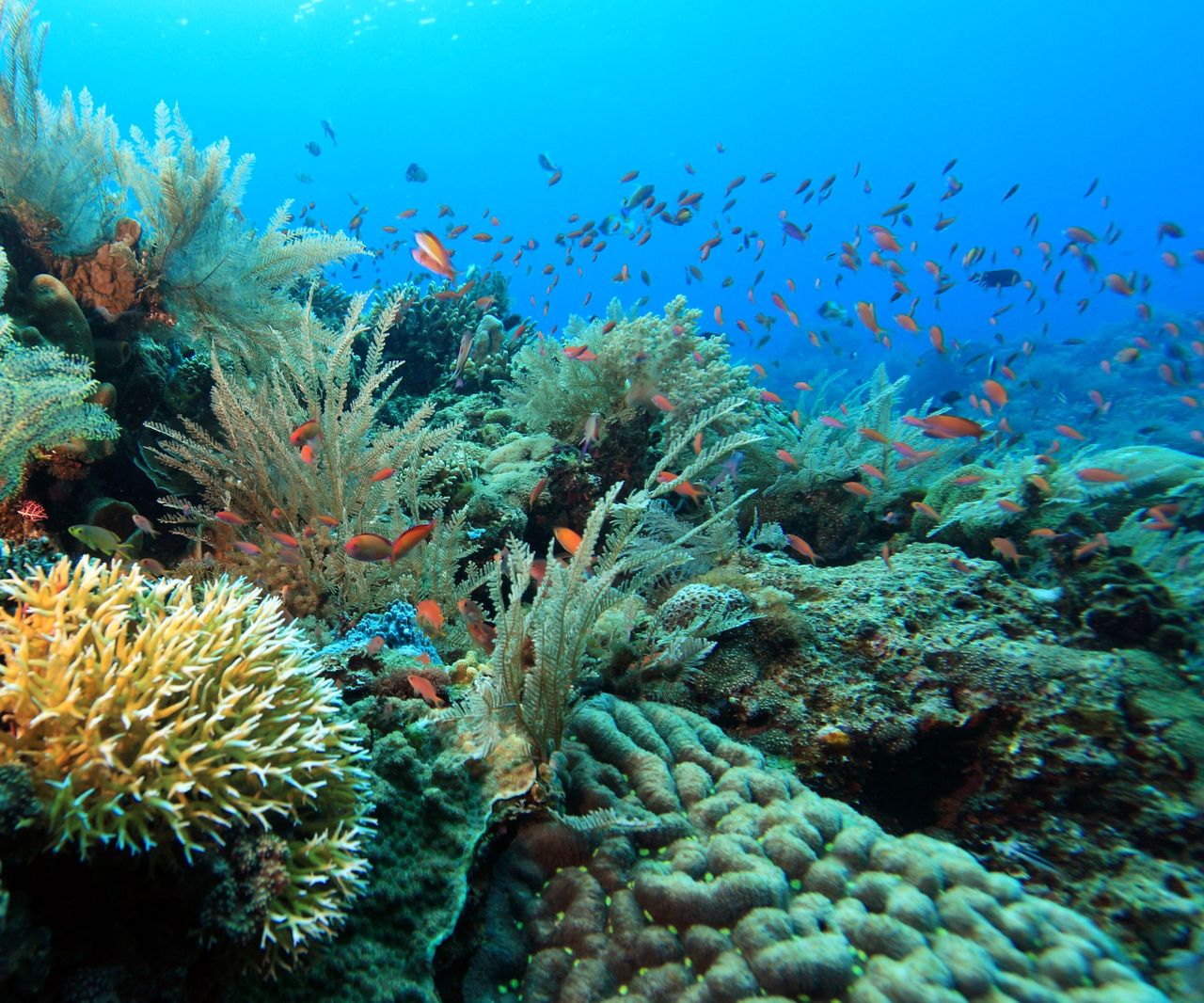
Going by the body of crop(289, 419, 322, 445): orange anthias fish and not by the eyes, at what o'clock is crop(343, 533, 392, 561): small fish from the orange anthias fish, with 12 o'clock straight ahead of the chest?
The small fish is roughly at 8 o'clock from the orange anthias fish.

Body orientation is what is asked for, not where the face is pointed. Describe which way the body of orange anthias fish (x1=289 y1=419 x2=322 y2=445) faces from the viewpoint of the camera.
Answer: to the viewer's left

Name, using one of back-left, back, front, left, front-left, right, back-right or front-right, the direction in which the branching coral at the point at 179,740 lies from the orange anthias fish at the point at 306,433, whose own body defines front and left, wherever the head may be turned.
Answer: left

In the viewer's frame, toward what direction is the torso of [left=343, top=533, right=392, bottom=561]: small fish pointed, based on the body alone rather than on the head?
to the viewer's left

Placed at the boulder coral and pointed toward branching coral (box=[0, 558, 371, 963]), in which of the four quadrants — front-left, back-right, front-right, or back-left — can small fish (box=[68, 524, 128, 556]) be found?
front-right

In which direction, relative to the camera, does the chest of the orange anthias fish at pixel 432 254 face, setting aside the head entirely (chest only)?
to the viewer's left

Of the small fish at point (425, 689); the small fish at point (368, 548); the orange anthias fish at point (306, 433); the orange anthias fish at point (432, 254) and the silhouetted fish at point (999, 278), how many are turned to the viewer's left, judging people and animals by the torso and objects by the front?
4

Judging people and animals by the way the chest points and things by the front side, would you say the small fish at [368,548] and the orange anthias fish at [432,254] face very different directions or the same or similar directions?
same or similar directions
